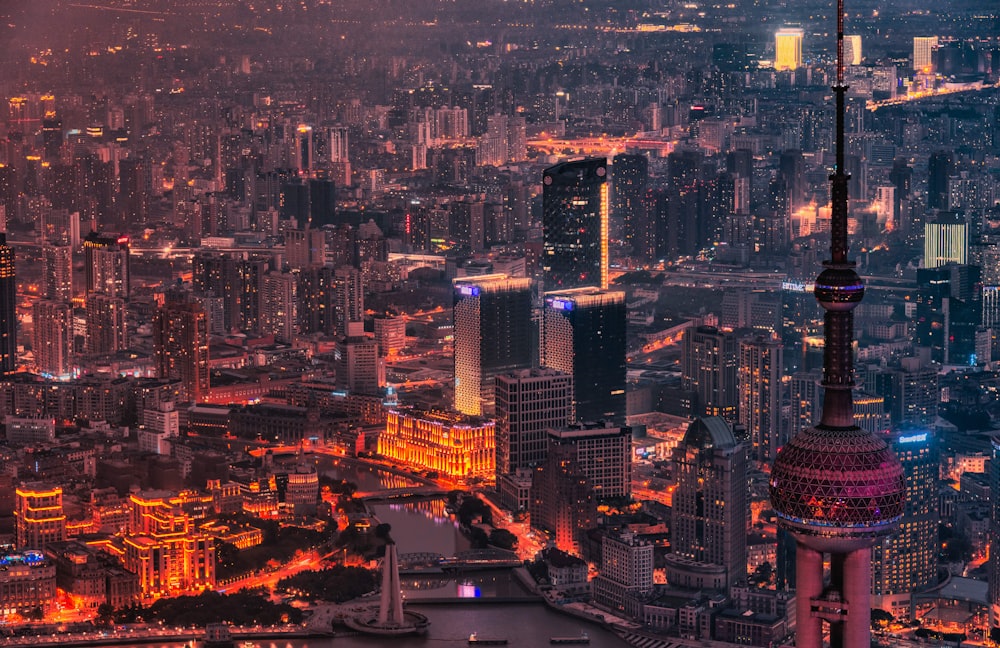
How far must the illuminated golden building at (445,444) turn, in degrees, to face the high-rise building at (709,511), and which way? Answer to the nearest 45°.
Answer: approximately 90° to its left

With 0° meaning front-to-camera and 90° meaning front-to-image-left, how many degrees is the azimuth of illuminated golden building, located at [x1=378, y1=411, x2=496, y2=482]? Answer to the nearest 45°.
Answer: approximately 45°

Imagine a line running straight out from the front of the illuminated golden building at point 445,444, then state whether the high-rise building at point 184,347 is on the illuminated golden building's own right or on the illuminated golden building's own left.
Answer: on the illuminated golden building's own right

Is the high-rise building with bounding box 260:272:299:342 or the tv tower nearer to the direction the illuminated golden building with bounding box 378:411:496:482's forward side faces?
the tv tower

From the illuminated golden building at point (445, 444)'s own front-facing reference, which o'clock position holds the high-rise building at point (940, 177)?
The high-rise building is roughly at 6 o'clock from the illuminated golden building.

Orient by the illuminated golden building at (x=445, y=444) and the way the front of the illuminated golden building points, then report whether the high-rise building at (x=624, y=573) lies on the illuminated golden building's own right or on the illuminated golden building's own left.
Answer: on the illuminated golden building's own left

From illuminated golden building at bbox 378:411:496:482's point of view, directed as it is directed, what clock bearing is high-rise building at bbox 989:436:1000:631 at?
The high-rise building is roughly at 9 o'clock from the illuminated golden building.

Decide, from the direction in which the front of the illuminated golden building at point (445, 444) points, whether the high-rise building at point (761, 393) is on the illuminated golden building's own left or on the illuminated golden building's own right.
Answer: on the illuminated golden building's own left

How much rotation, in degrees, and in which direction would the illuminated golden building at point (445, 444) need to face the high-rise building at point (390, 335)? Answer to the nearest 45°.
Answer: approximately 135° to its right

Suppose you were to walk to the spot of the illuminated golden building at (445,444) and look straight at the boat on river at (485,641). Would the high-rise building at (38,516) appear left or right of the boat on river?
right

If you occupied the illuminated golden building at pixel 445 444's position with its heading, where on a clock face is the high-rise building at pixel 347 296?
The high-rise building is roughly at 4 o'clock from the illuminated golden building.

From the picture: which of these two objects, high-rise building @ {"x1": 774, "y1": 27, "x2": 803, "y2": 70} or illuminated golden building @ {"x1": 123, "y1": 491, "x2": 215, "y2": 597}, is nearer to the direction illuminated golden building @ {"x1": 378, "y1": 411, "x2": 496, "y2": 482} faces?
the illuminated golden building

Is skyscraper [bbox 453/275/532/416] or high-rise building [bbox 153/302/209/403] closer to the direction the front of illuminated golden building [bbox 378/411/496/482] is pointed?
the high-rise building

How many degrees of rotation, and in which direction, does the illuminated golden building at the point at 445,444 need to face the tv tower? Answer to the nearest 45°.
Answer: approximately 45° to its left

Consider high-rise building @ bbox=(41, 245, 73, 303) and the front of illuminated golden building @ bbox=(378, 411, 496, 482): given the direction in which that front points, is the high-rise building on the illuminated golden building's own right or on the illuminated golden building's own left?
on the illuminated golden building's own right
